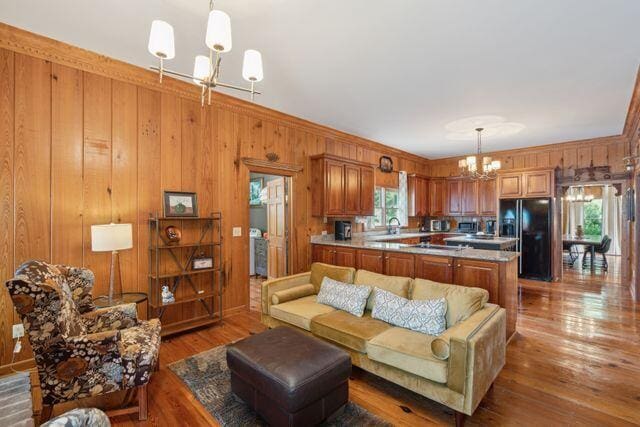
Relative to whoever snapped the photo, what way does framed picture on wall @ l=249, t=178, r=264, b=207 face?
facing the viewer and to the right of the viewer

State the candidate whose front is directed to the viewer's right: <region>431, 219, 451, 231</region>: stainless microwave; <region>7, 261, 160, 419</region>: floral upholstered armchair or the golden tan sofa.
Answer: the floral upholstered armchair

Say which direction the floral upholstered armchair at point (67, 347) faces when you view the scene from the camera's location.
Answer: facing to the right of the viewer

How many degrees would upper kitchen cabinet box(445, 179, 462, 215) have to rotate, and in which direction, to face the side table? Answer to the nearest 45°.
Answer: approximately 45° to its right

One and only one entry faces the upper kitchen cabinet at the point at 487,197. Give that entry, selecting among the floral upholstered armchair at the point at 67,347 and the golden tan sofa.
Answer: the floral upholstered armchair

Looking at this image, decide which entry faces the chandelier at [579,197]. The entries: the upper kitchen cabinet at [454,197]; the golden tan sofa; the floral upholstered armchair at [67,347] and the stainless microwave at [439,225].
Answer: the floral upholstered armchair

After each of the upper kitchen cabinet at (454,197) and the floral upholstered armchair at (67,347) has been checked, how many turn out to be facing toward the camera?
1

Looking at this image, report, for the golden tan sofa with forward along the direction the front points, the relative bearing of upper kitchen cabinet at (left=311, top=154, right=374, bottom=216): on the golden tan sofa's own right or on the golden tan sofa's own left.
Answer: on the golden tan sofa's own right

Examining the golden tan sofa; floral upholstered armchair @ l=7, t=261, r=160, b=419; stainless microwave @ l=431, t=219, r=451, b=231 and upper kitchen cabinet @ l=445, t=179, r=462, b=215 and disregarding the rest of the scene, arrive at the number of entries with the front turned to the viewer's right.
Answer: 1

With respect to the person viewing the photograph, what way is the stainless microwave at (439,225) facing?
facing the viewer

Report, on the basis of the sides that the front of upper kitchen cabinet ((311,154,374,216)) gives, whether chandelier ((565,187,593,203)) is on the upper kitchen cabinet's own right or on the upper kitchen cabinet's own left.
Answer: on the upper kitchen cabinet's own left

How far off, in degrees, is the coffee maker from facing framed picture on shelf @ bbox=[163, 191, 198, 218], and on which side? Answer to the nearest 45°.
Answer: approximately 90° to its right

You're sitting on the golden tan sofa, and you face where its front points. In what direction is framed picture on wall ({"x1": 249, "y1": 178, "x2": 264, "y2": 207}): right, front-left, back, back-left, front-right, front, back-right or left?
right

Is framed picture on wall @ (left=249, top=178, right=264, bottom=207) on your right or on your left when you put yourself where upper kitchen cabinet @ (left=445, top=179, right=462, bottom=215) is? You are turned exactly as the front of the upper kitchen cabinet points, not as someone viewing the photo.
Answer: on your right

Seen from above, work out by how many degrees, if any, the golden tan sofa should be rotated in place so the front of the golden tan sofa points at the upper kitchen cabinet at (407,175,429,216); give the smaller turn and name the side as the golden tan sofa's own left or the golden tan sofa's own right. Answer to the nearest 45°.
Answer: approximately 135° to the golden tan sofa's own right

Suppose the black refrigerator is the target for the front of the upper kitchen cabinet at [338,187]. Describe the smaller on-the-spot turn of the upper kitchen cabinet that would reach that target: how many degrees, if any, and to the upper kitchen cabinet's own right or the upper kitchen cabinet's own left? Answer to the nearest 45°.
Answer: approximately 45° to the upper kitchen cabinet's own left
